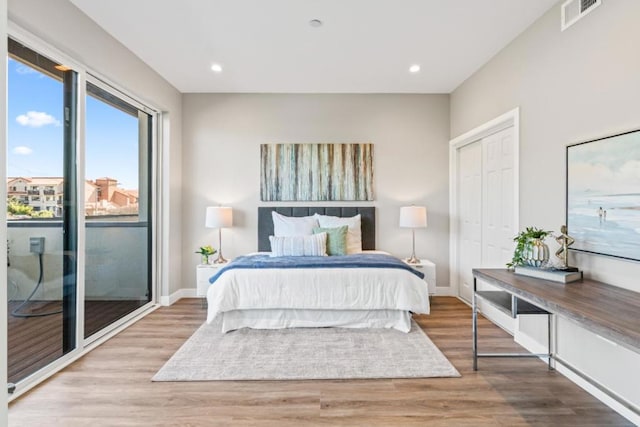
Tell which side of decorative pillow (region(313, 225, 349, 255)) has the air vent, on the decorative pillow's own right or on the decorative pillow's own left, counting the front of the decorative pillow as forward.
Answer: on the decorative pillow's own left

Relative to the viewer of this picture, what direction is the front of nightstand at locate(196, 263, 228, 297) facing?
facing the viewer

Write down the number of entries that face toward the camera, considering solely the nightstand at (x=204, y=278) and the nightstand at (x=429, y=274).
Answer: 2

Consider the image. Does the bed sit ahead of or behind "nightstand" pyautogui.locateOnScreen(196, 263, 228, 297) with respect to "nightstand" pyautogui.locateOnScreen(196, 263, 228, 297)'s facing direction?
ahead

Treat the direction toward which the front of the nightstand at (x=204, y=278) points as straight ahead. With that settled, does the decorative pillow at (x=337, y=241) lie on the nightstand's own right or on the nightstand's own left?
on the nightstand's own left

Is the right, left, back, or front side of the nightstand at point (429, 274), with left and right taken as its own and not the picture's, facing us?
front

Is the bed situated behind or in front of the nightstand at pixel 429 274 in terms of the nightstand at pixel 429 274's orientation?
in front

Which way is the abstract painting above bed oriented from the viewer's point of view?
toward the camera

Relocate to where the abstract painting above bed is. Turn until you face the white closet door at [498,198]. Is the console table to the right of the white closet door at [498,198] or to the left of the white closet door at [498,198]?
right

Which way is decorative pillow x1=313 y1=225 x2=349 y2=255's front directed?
toward the camera

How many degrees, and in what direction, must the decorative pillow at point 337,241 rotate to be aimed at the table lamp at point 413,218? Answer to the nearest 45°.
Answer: approximately 90° to its left

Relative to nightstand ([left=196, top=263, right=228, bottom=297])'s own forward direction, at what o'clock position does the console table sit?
The console table is roughly at 11 o'clock from the nightstand.
